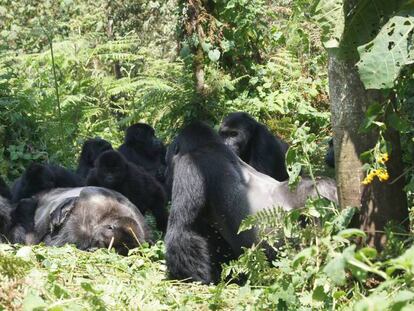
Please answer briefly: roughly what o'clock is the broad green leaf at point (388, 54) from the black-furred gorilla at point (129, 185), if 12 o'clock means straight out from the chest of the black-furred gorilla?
The broad green leaf is roughly at 10 o'clock from the black-furred gorilla.

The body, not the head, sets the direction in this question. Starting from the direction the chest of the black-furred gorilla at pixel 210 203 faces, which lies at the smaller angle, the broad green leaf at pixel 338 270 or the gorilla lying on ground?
the gorilla lying on ground

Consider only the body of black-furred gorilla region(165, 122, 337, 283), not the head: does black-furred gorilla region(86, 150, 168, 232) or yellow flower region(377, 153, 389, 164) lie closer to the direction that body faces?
the black-furred gorilla

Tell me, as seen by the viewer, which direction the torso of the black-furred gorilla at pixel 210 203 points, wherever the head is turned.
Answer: to the viewer's left

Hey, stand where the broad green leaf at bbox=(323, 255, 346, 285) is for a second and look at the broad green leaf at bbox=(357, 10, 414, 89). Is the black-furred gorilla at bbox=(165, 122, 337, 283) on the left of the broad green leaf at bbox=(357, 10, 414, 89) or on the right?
left

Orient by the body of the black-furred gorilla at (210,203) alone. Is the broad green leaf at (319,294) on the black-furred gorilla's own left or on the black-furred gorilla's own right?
on the black-furred gorilla's own left

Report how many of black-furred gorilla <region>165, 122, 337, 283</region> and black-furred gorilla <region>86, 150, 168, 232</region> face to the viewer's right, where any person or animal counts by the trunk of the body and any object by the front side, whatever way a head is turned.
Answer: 0
